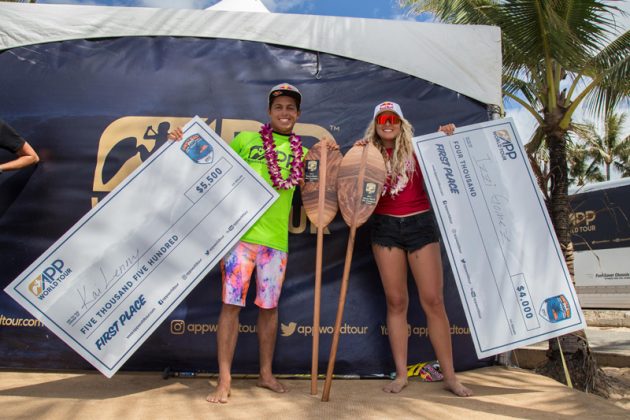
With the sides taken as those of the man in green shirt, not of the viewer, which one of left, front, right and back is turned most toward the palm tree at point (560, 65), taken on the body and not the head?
left

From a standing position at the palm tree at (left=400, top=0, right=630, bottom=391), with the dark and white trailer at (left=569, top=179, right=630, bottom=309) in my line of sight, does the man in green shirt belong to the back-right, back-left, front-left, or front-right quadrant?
back-left

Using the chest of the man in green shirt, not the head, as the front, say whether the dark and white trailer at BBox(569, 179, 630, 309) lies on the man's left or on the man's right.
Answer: on the man's left

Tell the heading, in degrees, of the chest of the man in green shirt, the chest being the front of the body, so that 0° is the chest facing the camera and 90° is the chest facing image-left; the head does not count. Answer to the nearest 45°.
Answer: approximately 0°
